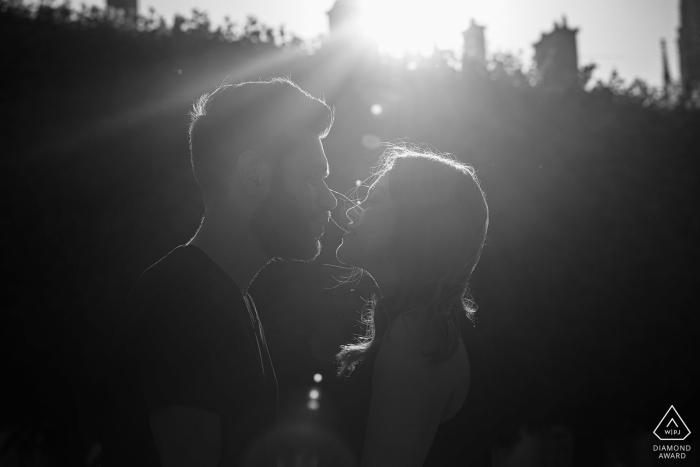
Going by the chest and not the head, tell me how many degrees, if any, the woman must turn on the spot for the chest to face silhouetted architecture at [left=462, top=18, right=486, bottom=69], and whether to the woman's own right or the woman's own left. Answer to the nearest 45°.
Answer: approximately 90° to the woman's own right

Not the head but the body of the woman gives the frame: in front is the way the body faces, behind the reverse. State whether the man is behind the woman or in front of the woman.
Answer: in front

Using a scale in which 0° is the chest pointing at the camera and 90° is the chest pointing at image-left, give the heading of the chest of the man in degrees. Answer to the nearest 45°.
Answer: approximately 270°

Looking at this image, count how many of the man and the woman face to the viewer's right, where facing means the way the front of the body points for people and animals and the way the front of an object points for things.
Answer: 1

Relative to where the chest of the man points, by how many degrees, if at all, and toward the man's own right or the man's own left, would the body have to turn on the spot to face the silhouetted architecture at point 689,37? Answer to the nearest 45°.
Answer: approximately 45° to the man's own left

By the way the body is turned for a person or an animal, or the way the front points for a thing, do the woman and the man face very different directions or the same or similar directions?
very different directions

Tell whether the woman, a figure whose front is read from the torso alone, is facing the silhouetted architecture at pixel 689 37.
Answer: no

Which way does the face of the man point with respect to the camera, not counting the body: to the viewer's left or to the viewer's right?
to the viewer's right

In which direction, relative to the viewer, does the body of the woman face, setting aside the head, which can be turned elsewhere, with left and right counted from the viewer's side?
facing to the left of the viewer
